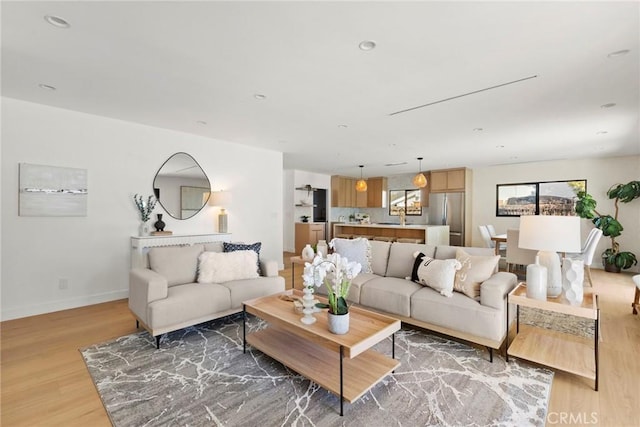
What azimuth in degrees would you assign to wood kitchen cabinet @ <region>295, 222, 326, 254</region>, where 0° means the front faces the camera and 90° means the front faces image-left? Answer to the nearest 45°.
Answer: approximately 315°

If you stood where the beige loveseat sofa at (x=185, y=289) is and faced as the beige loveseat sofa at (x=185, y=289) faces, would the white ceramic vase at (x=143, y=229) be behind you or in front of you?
behind

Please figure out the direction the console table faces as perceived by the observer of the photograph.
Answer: facing the viewer and to the right of the viewer

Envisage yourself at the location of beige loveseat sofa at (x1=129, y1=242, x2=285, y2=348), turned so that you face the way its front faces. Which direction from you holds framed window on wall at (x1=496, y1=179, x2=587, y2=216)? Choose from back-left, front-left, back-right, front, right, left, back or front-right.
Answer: front-left

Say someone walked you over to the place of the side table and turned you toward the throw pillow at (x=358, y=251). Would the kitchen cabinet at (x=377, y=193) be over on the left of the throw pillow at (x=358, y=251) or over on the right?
right

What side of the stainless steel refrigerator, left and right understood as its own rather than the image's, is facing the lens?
front

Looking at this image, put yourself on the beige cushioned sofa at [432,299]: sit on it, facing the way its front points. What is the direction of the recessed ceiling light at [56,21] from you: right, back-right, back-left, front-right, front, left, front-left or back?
front

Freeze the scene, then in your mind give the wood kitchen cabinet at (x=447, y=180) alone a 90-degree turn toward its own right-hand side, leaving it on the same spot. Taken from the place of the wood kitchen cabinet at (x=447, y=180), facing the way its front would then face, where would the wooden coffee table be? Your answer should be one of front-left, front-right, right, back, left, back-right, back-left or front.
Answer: left

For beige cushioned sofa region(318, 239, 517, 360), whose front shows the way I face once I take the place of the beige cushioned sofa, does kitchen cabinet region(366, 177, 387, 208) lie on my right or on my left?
on my right

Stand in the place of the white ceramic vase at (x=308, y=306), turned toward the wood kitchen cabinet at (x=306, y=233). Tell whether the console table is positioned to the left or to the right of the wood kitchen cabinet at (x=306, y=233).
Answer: left

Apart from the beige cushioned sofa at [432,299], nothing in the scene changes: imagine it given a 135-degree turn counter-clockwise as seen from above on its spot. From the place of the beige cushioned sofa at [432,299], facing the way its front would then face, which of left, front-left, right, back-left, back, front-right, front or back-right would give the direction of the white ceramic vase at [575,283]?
front

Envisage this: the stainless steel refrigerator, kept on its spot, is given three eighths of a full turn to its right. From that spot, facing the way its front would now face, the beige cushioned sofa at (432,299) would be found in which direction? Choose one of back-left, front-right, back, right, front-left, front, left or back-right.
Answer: back-left

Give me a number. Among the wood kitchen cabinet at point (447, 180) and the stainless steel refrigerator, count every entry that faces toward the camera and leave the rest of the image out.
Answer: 2

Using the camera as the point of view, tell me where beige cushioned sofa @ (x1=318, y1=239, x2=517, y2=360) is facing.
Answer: facing the viewer and to the left of the viewer

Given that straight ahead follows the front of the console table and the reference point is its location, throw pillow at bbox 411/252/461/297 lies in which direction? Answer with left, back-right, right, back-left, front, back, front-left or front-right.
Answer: front

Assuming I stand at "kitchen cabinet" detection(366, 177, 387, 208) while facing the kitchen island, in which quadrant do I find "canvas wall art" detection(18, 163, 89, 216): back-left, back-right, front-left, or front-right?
front-right

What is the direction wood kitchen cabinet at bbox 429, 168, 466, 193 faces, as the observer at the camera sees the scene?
facing the viewer
